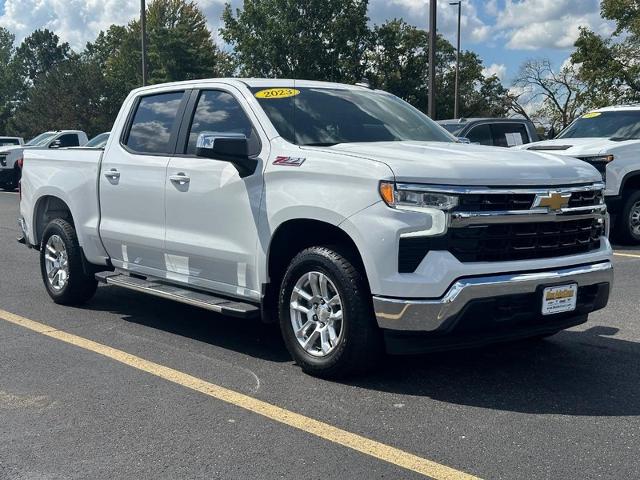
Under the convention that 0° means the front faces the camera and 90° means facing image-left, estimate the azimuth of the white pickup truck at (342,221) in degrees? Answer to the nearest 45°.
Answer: approximately 315°

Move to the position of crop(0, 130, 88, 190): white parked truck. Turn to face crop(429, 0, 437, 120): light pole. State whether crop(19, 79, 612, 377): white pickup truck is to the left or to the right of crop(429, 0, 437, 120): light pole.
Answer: right

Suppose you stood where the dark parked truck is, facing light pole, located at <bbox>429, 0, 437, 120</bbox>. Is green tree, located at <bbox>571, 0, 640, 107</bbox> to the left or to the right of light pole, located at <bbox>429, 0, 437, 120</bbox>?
right

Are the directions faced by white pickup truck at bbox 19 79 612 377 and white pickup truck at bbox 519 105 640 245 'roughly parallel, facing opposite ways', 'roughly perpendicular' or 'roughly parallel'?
roughly perpendicular

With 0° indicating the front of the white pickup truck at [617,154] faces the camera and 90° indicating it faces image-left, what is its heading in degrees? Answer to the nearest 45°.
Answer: approximately 45°

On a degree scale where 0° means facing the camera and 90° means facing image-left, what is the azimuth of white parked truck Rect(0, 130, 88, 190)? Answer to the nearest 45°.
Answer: approximately 45°

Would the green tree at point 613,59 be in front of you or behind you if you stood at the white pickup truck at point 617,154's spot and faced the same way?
behind

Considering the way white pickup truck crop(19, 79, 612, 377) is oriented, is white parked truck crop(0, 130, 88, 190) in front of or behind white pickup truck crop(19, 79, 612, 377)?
behind

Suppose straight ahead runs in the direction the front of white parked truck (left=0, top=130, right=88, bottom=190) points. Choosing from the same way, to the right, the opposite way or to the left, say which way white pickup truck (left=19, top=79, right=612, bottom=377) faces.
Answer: to the left

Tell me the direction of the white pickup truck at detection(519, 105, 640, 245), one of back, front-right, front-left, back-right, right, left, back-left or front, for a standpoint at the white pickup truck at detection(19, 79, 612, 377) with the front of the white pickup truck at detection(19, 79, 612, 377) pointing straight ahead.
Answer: left

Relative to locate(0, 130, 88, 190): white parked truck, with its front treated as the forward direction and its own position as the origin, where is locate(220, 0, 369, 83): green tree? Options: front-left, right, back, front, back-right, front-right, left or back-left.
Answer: back
